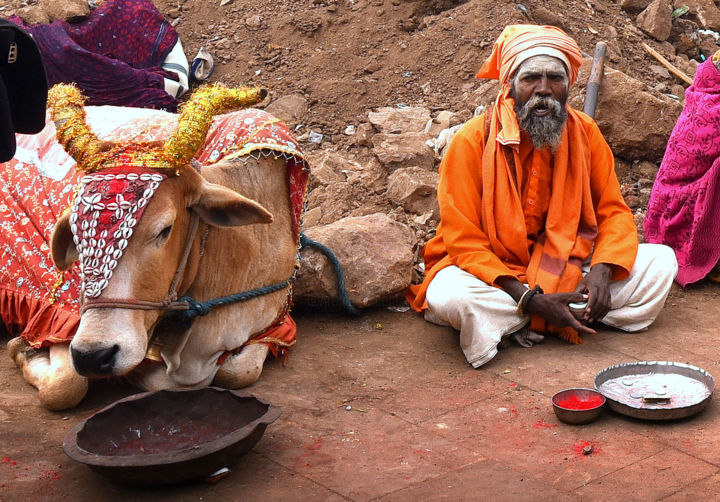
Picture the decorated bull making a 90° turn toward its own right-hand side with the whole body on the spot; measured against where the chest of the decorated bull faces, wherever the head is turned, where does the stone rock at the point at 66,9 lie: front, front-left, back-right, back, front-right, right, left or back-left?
right

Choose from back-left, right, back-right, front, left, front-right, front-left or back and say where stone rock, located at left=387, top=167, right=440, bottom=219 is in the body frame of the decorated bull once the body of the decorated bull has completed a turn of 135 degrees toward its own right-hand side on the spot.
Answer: right

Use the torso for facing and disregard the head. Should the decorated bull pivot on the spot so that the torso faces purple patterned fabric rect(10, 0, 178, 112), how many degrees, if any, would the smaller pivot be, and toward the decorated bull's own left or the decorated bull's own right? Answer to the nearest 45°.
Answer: approximately 180°

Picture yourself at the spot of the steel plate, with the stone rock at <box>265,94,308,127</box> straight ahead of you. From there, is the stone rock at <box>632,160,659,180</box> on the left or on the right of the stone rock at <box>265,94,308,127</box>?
right

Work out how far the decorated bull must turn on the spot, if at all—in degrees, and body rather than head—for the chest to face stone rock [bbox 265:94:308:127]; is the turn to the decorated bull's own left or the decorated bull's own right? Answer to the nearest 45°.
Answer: approximately 180°

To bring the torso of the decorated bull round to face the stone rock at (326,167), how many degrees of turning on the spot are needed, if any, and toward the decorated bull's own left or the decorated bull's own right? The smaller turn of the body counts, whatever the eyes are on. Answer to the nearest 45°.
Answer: approximately 135° to the decorated bull's own left

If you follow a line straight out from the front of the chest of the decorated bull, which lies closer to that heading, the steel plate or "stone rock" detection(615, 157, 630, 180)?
the steel plate

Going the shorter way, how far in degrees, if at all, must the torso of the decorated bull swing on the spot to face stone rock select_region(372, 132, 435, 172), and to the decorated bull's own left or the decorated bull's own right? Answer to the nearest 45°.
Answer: approximately 135° to the decorated bull's own left

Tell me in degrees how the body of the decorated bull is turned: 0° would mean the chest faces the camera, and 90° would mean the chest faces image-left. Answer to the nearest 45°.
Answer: approximately 0°
